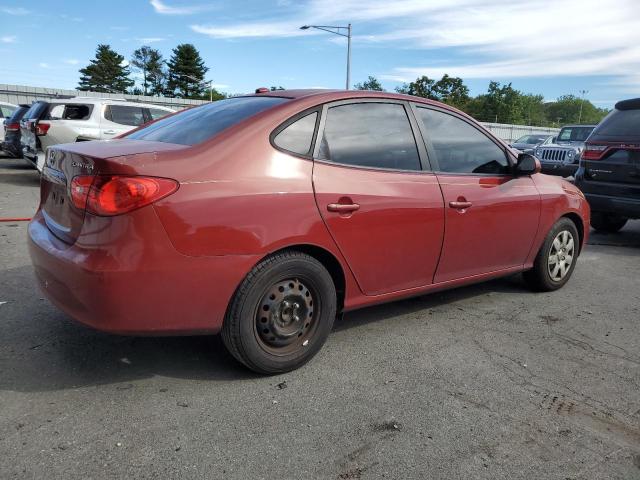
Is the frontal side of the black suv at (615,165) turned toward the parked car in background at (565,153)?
yes

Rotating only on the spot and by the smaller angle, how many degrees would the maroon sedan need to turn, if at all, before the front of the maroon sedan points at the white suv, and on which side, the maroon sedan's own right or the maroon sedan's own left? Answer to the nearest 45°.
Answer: approximately 90° to the maroon sedan's own left

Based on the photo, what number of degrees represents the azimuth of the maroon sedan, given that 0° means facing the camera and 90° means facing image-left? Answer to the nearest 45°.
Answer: approximately 225°

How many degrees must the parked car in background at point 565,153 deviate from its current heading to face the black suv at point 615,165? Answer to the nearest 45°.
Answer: approximately 45° to its left

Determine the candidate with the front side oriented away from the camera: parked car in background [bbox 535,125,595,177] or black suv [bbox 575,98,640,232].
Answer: the black suv

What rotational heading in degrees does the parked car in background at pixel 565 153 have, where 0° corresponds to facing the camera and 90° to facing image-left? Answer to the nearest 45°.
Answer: approximately 45°

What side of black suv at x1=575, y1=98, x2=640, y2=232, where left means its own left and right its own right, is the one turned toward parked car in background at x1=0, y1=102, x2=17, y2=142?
left

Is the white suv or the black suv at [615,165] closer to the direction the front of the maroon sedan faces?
the black suv

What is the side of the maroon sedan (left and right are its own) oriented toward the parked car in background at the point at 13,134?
left

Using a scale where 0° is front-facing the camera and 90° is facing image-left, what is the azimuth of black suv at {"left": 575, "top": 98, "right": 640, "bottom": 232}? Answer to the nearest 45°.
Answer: approximately 180°
